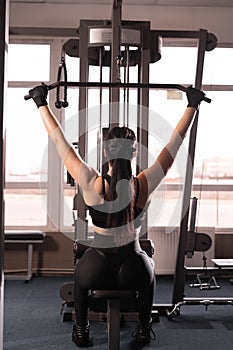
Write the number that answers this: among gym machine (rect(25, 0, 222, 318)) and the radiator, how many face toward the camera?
2

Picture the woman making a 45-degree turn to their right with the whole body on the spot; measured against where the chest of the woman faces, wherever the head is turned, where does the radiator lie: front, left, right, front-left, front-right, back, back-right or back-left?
front-left

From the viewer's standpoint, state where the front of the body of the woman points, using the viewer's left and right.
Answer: facing away from the viewer

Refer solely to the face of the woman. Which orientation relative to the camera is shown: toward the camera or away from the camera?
away from the camera

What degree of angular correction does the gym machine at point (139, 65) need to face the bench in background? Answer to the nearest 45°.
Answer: approximately 135° to its right

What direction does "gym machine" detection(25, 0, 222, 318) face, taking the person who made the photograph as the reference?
facing the viewer

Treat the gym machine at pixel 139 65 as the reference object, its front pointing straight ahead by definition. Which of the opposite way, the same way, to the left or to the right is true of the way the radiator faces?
the same way

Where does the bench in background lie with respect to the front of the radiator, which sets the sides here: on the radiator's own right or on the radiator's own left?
on the radiator's own right

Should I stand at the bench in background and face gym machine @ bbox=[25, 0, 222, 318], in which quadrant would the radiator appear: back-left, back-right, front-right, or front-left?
front-left
